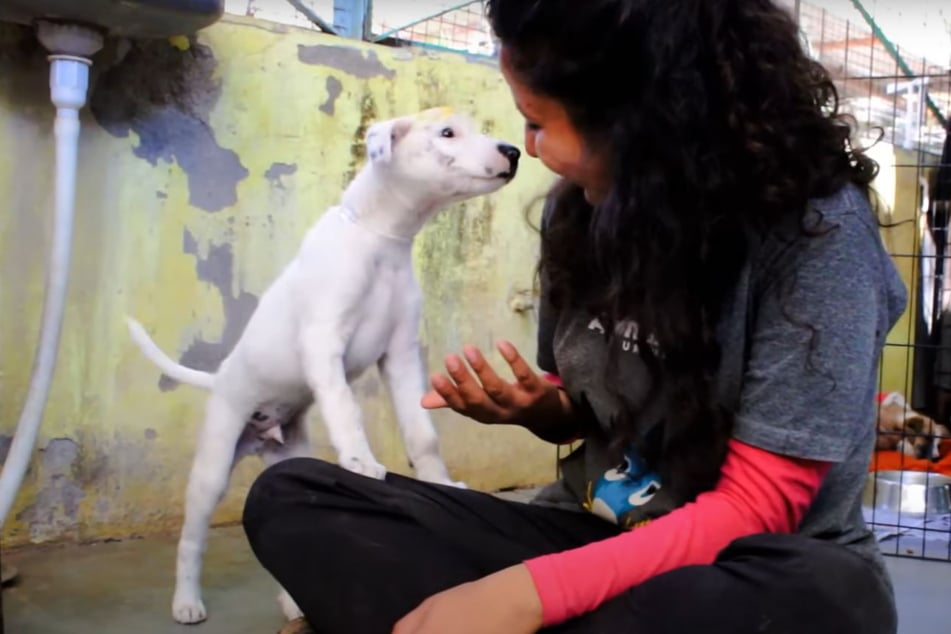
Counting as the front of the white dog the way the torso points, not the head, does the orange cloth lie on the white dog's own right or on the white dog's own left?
on the white dog's own left

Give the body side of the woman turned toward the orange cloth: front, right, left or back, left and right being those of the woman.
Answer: back

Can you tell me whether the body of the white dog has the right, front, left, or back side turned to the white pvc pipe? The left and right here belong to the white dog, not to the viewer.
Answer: back

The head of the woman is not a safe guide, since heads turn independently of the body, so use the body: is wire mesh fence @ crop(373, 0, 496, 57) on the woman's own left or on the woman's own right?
on the woman's own right

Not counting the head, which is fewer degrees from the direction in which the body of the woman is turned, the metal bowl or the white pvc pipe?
the white pvc pipe

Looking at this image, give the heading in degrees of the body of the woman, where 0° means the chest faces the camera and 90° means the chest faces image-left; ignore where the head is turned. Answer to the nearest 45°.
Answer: approximately 45°

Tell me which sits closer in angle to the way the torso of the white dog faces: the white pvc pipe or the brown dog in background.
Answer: the brown dog in background

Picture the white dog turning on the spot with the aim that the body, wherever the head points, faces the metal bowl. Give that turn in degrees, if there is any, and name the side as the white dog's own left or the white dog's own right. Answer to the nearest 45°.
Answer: approximately 90° to the white dog's own left

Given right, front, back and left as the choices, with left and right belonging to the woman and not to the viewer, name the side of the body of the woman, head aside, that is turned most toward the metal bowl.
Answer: back

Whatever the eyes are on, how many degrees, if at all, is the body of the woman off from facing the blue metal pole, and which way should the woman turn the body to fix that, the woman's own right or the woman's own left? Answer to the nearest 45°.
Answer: approximately 90° to the woman's own right

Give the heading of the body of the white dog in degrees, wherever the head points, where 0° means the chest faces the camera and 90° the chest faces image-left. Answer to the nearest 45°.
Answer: approximately 315°
